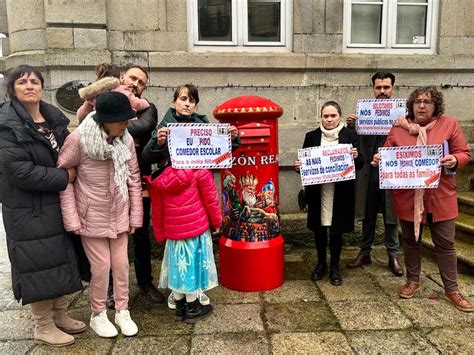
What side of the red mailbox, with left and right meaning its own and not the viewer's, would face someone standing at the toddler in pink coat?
right

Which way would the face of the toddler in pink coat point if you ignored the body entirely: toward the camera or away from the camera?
away from the camera

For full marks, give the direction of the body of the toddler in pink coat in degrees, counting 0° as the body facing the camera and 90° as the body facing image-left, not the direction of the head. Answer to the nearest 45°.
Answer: approximately 180°

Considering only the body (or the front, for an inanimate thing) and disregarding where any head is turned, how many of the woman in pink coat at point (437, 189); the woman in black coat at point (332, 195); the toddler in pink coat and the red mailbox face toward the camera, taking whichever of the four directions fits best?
3

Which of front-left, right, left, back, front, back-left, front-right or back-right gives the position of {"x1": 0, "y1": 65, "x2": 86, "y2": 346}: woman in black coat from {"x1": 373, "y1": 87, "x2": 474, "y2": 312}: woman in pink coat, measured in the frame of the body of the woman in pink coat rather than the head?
front-right

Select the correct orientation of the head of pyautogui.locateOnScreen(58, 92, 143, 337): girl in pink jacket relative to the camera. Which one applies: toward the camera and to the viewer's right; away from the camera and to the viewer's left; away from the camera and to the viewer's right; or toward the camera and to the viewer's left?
toward the camera and to the viewer's right

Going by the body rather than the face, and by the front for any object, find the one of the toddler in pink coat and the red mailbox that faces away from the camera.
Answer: the toddler in pink coat

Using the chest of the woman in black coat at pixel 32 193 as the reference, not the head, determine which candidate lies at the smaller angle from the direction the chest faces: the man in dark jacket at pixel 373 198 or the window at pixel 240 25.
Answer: the man in dark jacket

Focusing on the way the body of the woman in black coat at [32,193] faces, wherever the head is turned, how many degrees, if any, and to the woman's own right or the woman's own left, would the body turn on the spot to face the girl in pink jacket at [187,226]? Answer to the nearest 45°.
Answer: approximately 45° to the woman's own left

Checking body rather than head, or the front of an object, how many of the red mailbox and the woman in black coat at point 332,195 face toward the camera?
2
